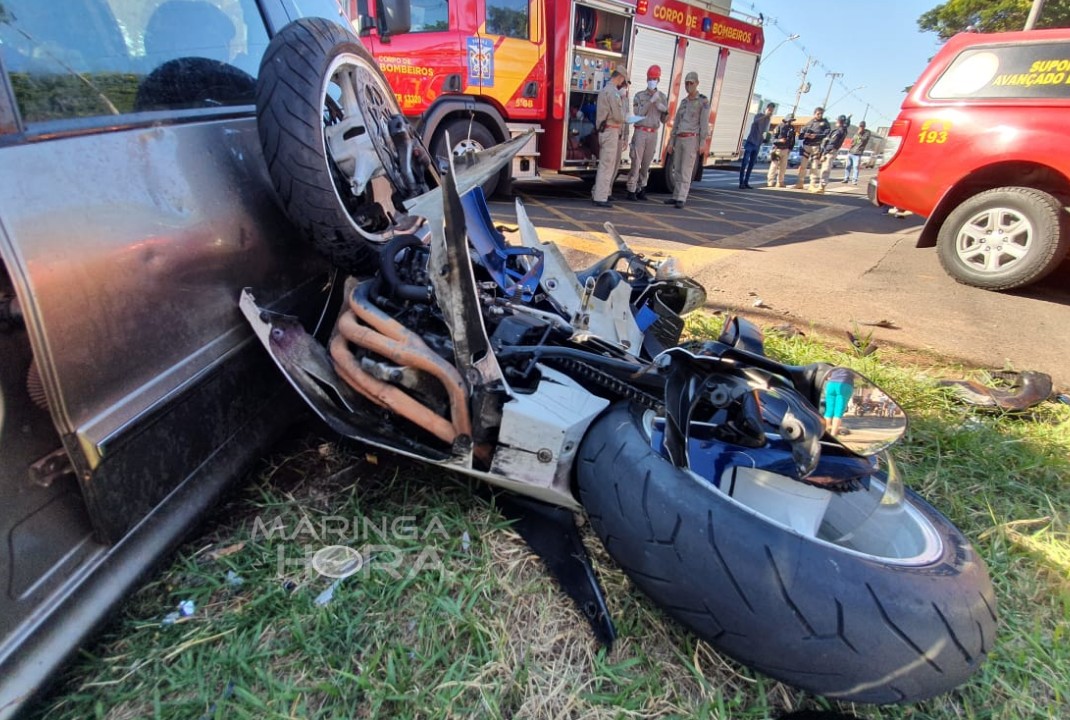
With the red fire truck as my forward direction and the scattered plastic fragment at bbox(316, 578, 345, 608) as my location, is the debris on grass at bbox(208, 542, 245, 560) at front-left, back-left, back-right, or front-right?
front-left

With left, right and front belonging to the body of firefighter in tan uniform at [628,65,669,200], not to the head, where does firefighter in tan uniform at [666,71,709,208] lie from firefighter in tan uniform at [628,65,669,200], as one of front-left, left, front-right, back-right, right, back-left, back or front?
left

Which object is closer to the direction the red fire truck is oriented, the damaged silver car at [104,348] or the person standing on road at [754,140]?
the damaged silver car

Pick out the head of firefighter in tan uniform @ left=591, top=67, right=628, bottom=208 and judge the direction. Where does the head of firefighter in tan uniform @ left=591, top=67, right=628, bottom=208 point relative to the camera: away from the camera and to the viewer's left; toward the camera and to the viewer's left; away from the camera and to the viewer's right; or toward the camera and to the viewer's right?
toward the camera and to the viewer's right

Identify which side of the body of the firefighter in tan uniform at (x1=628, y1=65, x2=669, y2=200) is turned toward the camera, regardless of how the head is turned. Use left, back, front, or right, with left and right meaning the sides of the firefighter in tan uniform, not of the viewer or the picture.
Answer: front

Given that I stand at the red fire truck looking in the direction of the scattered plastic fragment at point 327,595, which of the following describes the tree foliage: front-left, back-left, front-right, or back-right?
back-left

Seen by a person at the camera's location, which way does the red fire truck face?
facing the viewer and to the left of the viewer

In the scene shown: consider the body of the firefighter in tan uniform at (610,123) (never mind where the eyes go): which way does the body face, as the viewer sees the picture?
to the viewer's right

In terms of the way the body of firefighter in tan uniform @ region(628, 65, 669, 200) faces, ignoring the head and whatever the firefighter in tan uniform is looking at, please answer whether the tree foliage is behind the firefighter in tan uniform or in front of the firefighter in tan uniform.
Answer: behind

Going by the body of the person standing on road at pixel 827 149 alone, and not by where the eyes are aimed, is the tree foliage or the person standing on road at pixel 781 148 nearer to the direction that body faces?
the person standing on road

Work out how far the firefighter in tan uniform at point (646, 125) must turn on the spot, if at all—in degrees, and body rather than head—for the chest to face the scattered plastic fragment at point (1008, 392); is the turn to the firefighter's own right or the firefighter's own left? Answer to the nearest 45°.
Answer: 0° — they already face it

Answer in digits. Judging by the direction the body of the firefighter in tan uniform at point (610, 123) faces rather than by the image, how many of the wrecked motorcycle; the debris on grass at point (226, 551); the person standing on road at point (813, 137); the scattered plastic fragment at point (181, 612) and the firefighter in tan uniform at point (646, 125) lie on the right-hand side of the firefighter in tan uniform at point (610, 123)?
3

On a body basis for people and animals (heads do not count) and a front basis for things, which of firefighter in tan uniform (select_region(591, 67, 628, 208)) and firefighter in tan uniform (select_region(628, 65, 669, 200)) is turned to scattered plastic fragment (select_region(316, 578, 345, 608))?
firefighter in tan uniform (select_region(628, 65, 669, 200))
